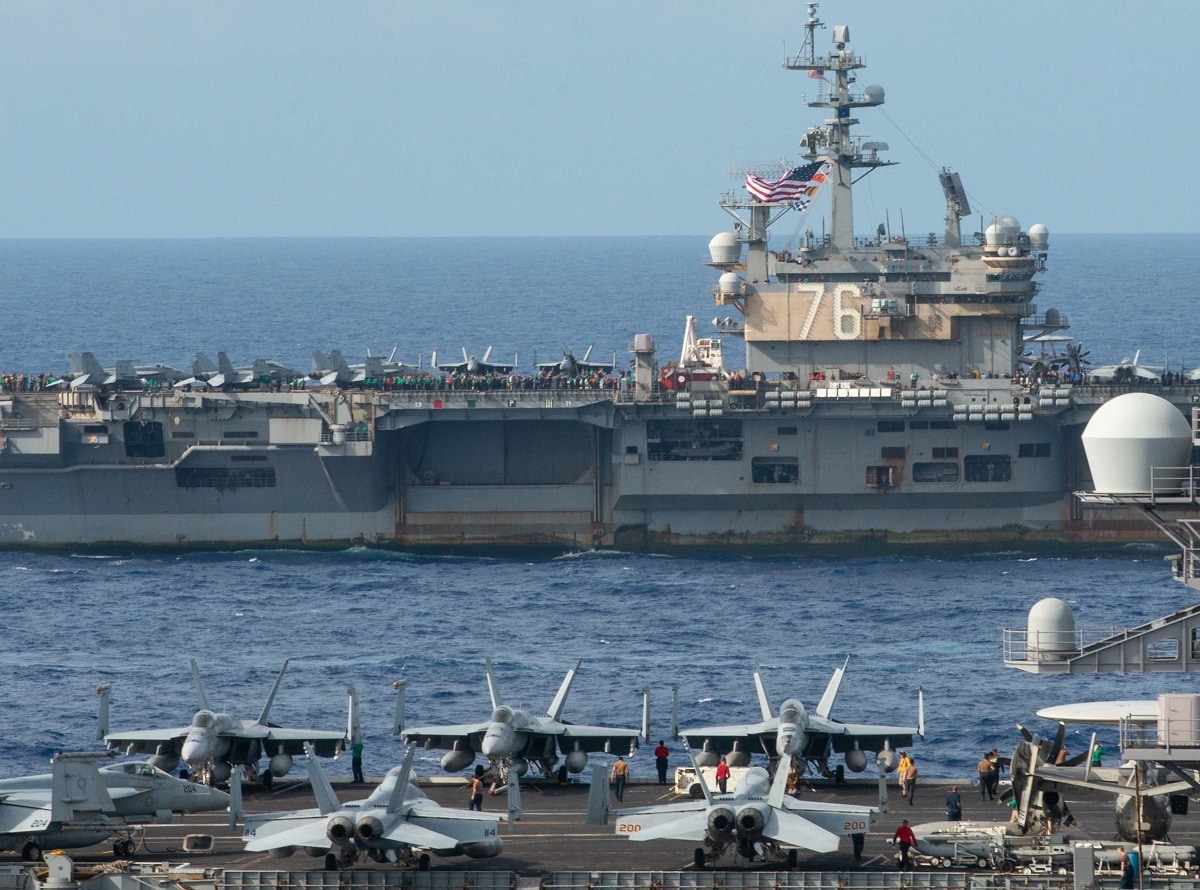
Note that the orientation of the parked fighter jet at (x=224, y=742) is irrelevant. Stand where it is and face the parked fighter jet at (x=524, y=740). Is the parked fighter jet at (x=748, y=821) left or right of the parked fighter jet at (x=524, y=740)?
right

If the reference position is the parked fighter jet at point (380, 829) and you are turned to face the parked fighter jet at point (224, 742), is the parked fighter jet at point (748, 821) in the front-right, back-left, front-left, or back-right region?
back-right

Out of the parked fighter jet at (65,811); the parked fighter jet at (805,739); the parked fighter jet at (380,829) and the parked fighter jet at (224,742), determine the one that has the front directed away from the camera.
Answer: the parked fighter jet at (380,829)

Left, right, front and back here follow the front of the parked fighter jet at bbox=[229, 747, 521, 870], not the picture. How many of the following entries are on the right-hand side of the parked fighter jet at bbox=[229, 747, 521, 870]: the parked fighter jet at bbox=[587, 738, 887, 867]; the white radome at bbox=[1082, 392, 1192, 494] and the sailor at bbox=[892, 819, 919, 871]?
3

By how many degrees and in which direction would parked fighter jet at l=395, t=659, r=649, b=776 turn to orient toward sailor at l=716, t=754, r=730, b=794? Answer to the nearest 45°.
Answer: approximately 45° to its left

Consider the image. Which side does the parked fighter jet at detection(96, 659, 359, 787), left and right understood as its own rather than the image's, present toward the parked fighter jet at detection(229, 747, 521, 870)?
front

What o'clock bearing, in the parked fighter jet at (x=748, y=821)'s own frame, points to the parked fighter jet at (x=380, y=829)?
the parked fighter jet at (x=380, y=829) is roughly at 9 o'clock from the parked fighter jet at (x=748, y=821).

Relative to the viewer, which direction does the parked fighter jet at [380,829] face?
away from the camera

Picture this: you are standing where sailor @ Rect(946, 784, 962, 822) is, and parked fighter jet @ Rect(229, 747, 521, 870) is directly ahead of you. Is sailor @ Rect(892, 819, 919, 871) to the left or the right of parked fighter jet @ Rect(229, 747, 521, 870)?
left

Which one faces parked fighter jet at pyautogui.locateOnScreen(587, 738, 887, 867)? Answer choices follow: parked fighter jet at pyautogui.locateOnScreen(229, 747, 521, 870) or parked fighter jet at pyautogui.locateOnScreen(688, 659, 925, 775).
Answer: parked fighter jet at pyautogui.locateOnScreen(688, 659, 925, 775)

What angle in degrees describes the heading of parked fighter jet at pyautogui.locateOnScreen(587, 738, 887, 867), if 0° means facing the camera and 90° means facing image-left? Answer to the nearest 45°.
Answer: approximately 180°

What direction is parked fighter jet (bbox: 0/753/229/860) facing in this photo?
to the viewer's right

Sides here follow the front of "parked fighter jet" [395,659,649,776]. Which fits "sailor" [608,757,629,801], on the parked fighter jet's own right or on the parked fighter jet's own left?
on the parked fighter jet's own left
